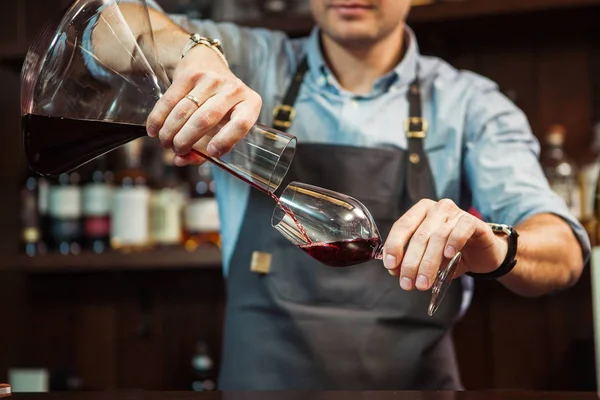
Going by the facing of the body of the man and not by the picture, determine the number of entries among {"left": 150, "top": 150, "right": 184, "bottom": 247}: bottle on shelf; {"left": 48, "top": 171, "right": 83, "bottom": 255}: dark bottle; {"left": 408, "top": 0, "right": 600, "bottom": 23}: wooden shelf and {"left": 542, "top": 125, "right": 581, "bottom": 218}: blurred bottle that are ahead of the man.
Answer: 0

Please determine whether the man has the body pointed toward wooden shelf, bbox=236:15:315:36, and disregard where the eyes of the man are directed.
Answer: no

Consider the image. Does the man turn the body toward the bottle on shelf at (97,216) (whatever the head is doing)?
no

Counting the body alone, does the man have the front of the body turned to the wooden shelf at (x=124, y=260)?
no

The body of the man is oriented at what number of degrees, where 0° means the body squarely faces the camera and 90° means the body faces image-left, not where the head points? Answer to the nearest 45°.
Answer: approximately 0°

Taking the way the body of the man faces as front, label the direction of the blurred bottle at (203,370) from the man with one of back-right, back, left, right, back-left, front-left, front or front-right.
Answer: back-right

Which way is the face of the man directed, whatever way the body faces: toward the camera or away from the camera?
toward the camera

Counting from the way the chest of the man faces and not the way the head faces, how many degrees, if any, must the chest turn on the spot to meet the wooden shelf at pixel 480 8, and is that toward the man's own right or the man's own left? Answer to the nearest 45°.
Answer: approximately 135° to the man's own left

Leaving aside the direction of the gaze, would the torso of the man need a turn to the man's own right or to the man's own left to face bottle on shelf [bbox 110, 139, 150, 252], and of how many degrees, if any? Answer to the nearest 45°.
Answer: approximately 135° to the man's own right

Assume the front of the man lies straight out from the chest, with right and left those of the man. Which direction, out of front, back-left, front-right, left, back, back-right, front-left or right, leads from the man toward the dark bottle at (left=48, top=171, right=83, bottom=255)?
back-right

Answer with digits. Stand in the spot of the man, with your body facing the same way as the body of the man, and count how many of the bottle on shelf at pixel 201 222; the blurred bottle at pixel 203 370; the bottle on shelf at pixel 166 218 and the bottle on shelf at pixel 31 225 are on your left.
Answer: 0

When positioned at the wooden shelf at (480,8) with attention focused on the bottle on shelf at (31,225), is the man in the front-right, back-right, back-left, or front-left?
front-left

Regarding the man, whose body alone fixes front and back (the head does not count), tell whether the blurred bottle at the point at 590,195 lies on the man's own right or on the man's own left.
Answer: on the man's own left

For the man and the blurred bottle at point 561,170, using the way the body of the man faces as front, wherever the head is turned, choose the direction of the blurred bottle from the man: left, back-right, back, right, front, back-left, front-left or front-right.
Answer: back-left
